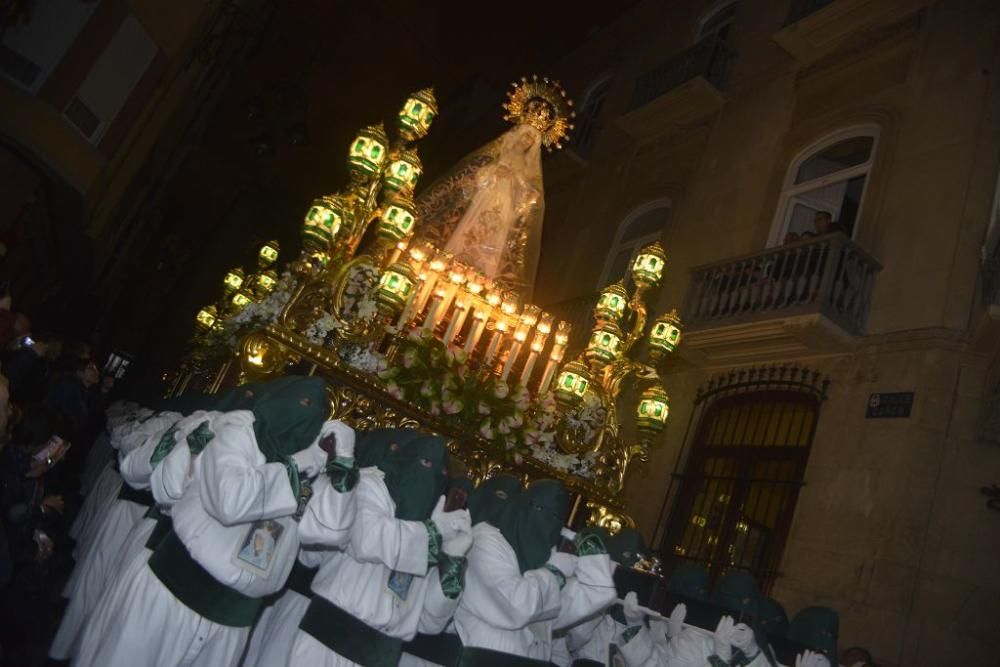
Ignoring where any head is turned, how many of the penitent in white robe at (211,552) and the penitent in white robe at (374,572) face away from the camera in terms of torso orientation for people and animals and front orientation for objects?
0
